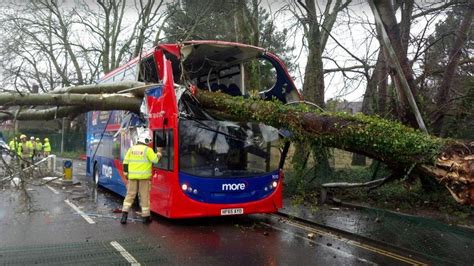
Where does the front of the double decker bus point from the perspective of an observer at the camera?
facing the viewer and to the right of the viewer
